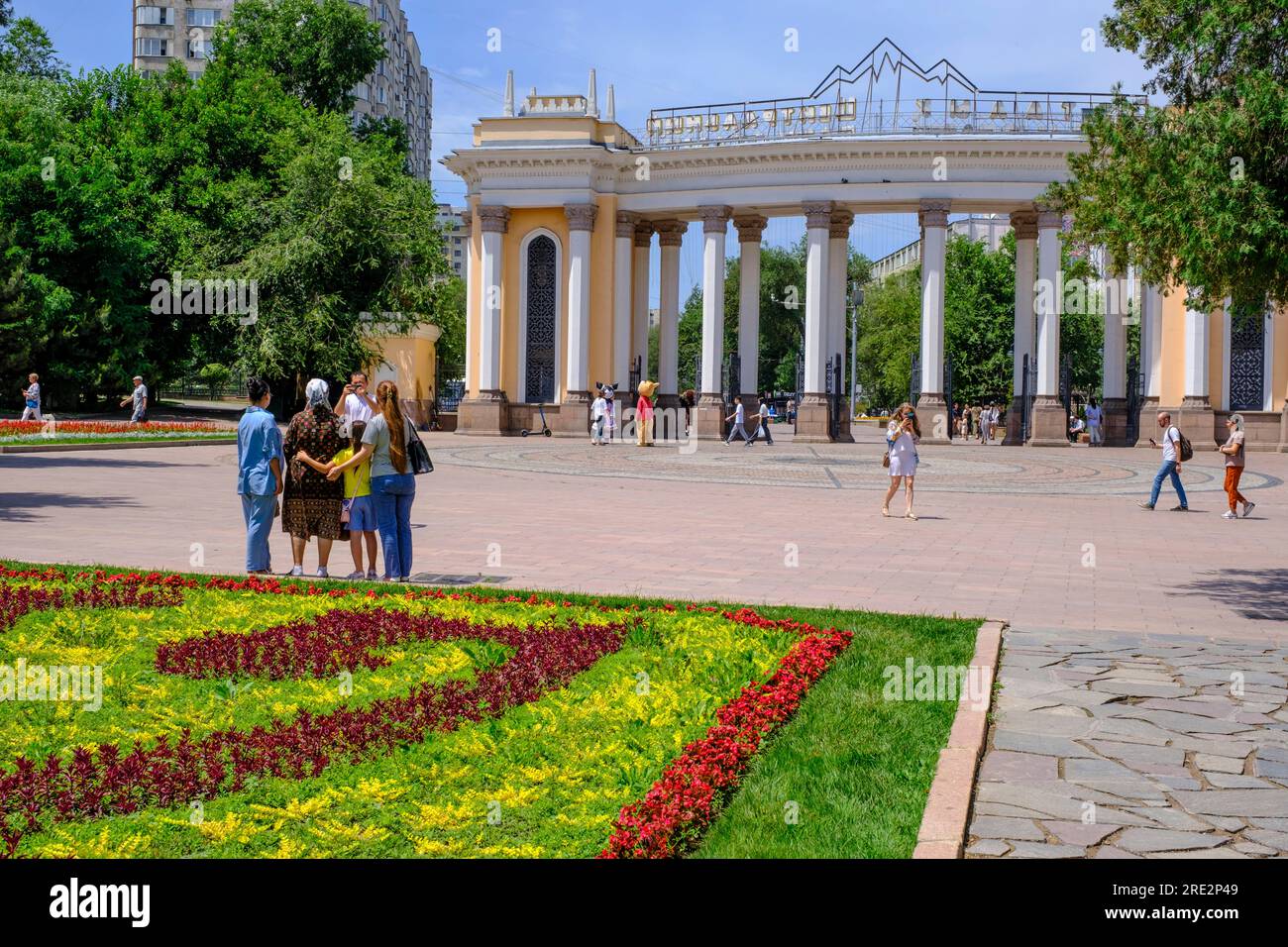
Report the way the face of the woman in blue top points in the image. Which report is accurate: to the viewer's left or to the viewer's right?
to the viewer's right

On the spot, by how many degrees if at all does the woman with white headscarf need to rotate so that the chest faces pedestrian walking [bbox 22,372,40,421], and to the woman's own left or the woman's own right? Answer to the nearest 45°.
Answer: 0° — they already face them

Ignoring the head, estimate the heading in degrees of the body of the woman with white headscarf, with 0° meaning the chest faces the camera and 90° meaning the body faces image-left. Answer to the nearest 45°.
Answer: approximately 180°

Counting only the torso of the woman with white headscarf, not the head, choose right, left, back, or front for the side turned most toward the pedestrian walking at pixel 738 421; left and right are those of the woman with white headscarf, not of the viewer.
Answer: front

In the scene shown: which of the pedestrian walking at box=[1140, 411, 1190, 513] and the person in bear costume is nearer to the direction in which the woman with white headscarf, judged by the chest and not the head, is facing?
the person in bear costume

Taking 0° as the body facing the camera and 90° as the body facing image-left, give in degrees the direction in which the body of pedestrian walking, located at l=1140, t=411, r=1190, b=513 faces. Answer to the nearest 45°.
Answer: approximately 90°

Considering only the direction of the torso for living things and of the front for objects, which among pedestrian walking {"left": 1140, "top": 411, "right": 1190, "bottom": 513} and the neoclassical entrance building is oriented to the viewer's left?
the pedestrian walking

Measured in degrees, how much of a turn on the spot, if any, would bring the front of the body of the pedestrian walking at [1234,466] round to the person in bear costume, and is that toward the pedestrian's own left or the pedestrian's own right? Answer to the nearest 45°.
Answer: approximately 45° to the pedestrian's own right

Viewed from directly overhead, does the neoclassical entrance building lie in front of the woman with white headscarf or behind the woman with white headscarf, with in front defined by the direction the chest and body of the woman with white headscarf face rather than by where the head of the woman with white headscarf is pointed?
in front

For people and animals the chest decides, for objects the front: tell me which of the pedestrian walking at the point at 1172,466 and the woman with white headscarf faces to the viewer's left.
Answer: the pedestrian walking
